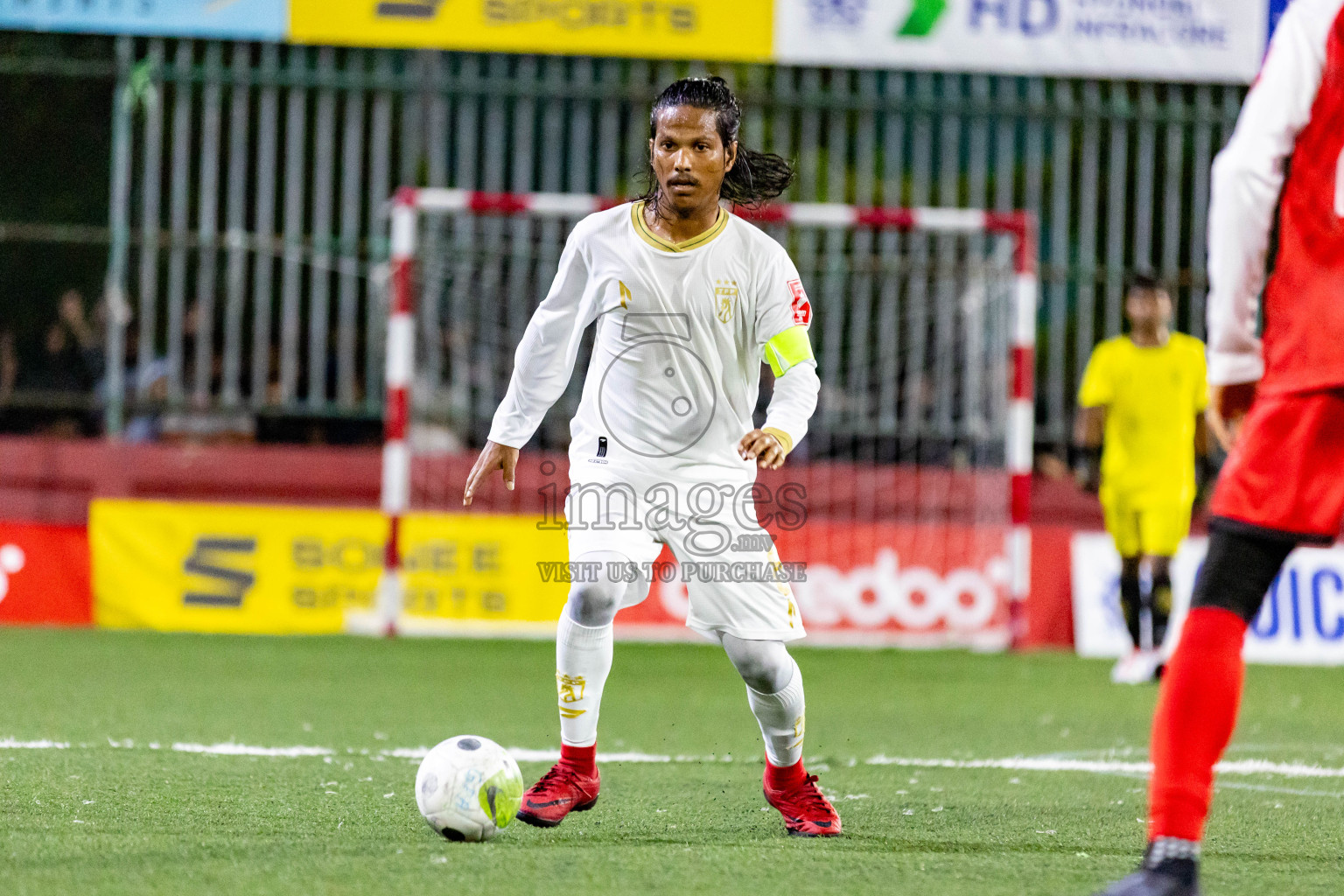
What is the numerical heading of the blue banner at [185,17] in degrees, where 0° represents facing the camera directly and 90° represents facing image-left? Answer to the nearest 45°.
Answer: approximately 0°

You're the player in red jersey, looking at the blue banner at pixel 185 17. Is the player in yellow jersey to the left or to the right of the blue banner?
right

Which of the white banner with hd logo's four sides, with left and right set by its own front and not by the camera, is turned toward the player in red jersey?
front

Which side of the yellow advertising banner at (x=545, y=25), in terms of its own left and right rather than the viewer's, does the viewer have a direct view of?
front

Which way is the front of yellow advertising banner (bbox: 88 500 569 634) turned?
toward the camera

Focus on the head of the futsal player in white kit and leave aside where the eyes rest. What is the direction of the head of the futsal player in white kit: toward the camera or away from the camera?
toward the camera

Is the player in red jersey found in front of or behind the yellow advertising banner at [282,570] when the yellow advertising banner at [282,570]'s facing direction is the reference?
in front

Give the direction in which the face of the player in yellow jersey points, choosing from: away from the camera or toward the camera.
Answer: toward the camera

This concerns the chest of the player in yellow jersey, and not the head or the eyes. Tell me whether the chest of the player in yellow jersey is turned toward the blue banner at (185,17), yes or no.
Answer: no

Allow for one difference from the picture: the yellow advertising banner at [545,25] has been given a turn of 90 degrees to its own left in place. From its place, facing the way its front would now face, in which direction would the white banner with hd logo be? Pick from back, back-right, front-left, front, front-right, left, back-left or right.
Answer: front

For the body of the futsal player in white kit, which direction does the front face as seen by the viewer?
toward the camera

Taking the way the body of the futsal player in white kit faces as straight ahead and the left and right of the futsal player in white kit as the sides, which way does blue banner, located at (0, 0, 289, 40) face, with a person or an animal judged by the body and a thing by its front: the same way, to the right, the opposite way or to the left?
the same way

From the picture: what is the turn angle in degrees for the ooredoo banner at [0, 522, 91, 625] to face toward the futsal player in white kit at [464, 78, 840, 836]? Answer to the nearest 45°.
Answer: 0° — it already faces them

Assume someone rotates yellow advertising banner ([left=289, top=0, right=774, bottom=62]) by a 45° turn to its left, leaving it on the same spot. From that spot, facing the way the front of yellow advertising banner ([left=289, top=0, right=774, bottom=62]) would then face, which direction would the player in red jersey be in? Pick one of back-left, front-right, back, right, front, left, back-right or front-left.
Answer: front-right

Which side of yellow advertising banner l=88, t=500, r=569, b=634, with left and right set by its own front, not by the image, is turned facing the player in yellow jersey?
left

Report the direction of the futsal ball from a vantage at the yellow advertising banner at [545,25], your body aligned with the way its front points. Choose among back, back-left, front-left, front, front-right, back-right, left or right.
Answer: front

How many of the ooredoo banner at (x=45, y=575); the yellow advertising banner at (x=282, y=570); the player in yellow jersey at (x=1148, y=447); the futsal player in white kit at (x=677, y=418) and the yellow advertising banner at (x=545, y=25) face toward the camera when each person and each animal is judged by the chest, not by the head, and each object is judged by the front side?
5

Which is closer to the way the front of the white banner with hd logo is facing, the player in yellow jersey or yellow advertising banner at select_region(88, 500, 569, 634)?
the player in yellow jersey
